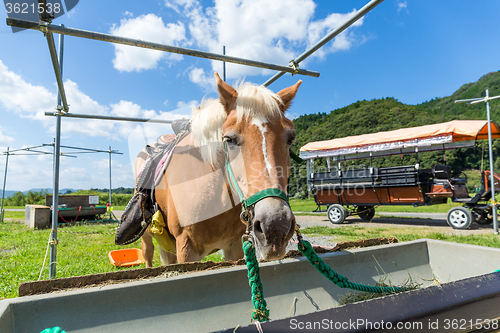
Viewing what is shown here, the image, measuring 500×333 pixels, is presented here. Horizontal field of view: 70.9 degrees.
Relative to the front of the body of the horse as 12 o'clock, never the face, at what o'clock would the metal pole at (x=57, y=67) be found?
The metal pole is roughly at 5 o'clock from the horse.

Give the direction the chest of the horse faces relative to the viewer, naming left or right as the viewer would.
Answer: facing the viewer and to the right of the viewer

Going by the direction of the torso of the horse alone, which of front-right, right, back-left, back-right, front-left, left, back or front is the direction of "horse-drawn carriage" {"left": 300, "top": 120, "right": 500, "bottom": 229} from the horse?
left
